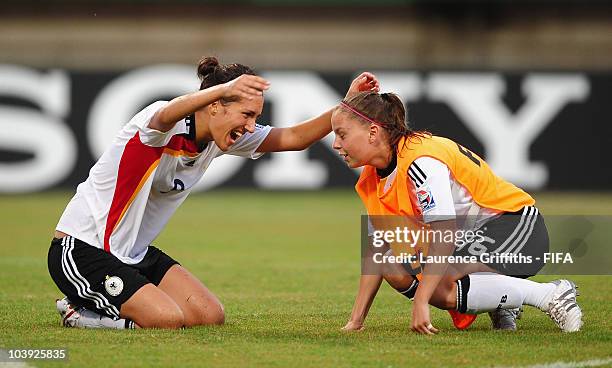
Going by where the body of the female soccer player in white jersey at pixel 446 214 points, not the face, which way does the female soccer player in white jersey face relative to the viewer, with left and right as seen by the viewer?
facing to the left of the viewer

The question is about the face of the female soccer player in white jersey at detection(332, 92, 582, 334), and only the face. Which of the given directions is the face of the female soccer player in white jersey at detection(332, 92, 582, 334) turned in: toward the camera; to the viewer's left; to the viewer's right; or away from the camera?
to the viewer's left

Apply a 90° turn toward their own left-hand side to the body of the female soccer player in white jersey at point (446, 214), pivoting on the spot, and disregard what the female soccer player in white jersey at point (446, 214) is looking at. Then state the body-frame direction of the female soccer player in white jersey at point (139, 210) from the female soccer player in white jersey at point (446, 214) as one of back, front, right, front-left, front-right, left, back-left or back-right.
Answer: right
